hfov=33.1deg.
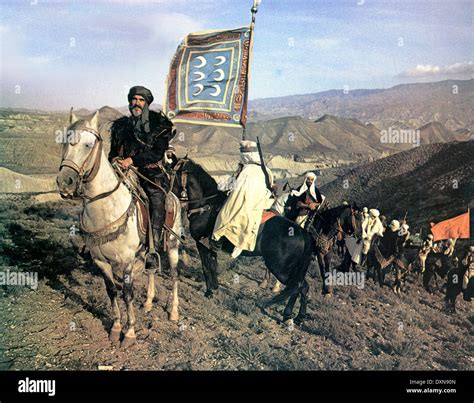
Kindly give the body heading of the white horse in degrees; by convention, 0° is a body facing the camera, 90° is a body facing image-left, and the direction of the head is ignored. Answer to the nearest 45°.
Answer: approximately 45°

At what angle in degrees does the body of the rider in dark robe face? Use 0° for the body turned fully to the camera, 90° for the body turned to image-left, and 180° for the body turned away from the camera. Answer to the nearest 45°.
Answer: approximately 45°

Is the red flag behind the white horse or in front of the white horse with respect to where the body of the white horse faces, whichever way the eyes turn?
behind

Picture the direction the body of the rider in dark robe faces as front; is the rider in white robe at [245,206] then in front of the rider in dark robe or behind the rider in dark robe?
behind

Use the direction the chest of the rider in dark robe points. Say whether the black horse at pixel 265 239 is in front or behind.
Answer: behind
